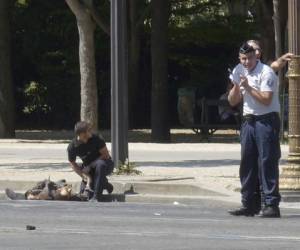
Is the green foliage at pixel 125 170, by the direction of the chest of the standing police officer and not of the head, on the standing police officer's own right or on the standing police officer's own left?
on the standing police officer's own right

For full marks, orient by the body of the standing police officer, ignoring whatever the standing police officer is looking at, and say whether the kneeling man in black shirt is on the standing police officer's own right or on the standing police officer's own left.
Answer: on the standing police officer's own right

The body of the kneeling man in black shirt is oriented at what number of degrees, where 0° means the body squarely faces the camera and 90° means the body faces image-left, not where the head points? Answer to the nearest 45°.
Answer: approximately 45°

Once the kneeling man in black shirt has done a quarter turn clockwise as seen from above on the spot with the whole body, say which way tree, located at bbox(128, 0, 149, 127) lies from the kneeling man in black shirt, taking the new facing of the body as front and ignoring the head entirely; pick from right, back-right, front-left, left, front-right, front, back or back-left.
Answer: front-right

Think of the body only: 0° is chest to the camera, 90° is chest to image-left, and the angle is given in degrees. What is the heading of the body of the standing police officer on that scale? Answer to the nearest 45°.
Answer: approximately 45°

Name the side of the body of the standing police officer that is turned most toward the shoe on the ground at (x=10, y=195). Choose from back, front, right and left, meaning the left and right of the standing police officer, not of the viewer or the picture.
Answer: right

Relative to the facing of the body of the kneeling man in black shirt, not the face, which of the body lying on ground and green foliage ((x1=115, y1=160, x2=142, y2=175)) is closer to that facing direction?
the body lying on ground

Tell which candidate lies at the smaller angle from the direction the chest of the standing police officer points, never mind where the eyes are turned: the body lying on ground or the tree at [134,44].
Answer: the body lying on ground

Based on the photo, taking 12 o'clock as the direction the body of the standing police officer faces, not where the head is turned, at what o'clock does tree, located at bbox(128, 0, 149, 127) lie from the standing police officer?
The tree is roughly at 4 o'clock from the standing police officer.

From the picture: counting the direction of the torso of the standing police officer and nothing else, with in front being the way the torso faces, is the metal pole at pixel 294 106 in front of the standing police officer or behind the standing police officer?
behind
